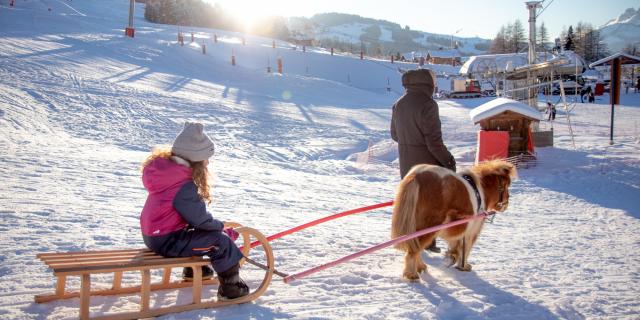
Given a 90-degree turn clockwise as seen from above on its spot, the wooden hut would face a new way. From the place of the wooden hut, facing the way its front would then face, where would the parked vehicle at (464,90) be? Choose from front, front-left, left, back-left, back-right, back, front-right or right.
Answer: right

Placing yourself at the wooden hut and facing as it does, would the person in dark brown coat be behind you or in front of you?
in front

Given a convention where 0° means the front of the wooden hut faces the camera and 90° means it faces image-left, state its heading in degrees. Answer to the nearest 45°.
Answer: approximately 0°

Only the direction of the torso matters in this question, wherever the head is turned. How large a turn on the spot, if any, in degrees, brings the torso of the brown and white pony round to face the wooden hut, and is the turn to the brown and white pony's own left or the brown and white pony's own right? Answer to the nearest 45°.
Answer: approximately 45° to the brown and white pony's own left

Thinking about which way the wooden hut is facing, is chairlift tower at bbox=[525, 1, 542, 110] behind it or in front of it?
behind

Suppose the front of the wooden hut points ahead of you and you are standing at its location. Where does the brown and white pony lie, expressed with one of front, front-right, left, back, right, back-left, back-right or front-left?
front

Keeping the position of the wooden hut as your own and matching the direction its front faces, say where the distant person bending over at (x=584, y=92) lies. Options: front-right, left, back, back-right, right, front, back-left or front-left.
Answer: back

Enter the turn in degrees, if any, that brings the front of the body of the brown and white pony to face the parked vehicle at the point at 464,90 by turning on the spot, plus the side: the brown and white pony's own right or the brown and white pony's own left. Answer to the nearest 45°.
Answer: approximately 45° to the brown and white pony's own left

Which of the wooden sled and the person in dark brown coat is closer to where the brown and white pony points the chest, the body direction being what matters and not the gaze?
the person in dark brown coat

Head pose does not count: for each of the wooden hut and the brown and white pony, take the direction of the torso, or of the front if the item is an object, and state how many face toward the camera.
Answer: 1

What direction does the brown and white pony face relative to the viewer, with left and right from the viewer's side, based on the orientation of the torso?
facing away from the viewer and to the right of the viewer

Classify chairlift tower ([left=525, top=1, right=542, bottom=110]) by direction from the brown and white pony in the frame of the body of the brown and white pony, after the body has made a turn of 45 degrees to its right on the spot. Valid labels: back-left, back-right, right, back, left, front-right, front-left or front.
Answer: left
